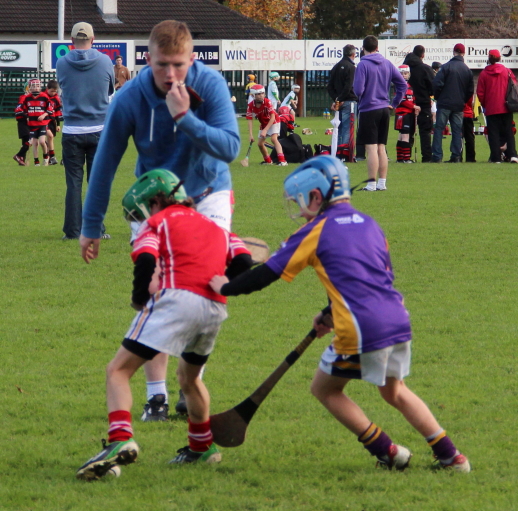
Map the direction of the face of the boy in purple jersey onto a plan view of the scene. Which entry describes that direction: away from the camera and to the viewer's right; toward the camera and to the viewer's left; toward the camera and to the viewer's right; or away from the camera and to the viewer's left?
away from the camera and to the viewer's left

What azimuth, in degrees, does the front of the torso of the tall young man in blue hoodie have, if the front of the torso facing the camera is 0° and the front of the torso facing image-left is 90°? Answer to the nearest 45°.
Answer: approximately 0°

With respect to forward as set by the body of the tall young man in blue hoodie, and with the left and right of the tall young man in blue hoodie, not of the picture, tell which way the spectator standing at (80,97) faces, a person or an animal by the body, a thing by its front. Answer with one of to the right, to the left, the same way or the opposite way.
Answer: the opposite way

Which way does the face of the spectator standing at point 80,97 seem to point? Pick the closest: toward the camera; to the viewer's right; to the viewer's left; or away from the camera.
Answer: away from the camera

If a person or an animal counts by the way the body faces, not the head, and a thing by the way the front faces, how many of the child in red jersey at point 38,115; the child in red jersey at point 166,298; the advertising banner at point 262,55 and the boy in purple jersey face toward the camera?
2

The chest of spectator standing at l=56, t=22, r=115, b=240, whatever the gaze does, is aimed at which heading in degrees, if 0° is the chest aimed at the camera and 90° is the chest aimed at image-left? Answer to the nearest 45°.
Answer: approximately 180°

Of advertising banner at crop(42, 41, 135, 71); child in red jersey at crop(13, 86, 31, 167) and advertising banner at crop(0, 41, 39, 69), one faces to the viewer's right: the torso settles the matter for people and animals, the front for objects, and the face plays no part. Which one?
the child in red jersey

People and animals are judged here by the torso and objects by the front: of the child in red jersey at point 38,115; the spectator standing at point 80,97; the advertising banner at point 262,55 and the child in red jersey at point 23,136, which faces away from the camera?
the spectator standing

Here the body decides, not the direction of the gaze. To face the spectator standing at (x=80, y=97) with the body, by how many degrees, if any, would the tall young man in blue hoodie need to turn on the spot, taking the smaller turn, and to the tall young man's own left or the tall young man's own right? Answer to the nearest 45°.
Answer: approximately 180°

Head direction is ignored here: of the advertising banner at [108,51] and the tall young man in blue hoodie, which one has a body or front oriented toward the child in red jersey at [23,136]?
the advertising banner

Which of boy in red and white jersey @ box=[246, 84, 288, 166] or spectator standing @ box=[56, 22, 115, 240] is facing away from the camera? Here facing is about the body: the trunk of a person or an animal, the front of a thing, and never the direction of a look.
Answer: the spectator standing
